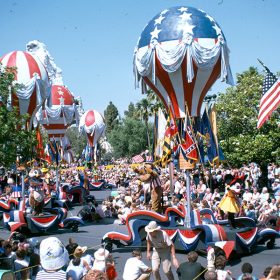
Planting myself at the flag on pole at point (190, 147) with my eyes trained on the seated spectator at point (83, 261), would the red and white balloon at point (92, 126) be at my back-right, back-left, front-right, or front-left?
back-right

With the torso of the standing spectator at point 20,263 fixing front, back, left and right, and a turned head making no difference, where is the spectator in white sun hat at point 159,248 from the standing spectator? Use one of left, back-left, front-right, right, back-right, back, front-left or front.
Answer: right

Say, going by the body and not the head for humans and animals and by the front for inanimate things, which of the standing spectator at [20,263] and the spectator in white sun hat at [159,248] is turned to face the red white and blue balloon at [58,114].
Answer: the standing spectator

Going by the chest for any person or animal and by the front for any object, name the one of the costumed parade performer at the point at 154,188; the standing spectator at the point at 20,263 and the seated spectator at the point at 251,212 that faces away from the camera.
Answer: the standing spectator
